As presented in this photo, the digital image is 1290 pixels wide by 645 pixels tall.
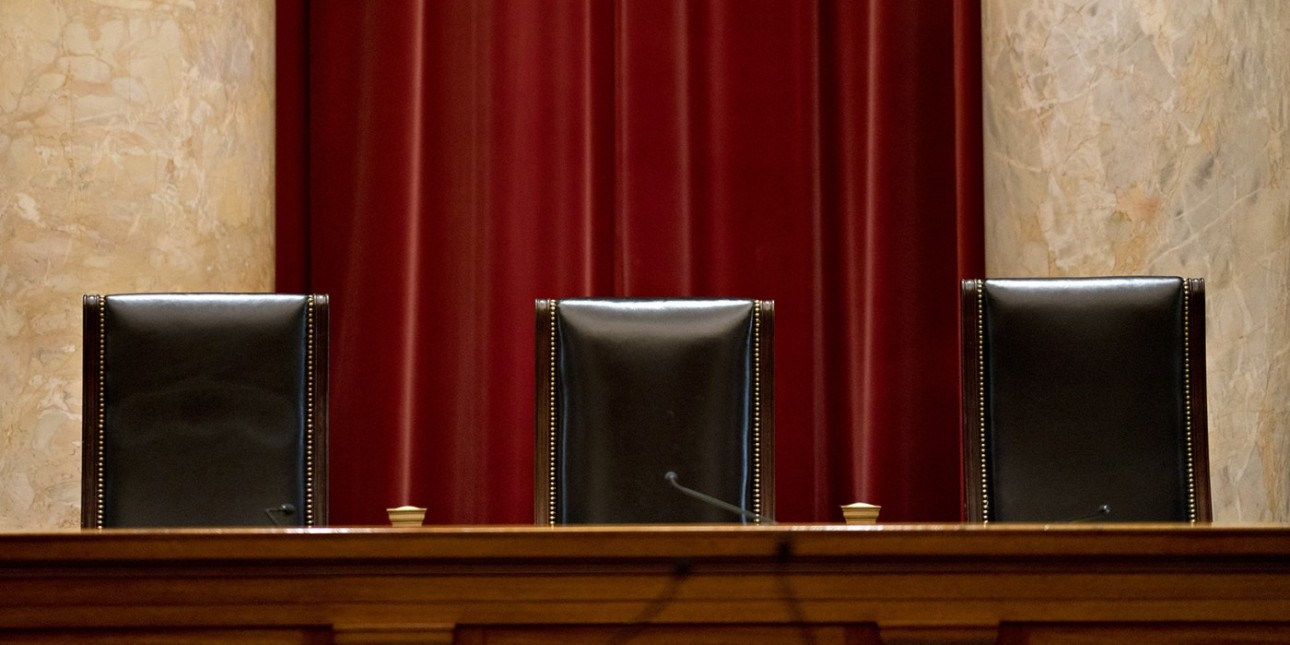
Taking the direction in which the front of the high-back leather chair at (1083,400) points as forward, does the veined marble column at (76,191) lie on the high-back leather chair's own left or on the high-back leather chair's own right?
on the high-back leather chair's own right

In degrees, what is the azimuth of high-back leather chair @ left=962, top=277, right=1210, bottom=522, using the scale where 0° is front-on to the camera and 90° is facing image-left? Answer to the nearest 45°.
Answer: approximately 0°

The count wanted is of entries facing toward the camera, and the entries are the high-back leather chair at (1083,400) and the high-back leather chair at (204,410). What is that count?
2

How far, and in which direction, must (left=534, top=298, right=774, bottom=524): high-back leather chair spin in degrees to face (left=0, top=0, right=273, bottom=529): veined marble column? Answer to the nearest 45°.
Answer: approximately 135° to its right

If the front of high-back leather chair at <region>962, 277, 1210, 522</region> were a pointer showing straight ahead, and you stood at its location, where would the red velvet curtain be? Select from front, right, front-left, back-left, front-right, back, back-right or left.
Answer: back-right

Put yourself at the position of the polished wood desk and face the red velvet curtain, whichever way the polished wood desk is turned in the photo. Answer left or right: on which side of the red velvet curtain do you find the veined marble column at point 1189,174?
right

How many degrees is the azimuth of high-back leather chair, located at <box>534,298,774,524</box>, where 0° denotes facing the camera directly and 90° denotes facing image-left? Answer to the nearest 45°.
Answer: approximately 0°
